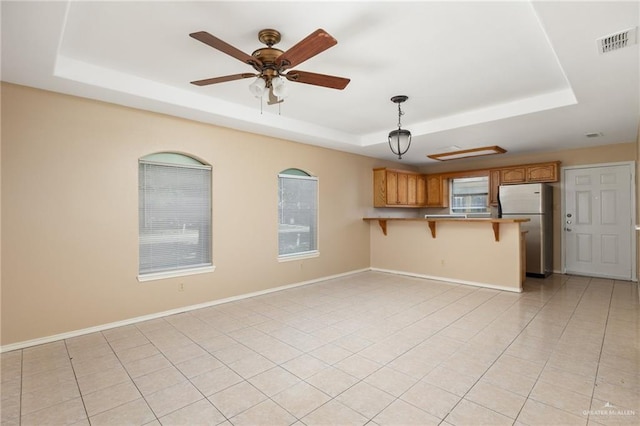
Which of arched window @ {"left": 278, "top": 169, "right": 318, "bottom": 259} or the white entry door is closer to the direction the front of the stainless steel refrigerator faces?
the arched window

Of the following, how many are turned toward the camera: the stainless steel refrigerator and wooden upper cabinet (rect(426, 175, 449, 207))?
2

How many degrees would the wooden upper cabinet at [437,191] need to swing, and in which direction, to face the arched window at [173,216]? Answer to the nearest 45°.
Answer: approximately 45° to its right

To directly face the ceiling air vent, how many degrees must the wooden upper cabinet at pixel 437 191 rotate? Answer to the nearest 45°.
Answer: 0° — it already faces it

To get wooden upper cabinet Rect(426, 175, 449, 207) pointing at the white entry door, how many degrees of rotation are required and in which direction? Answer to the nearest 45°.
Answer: approximately 45° to its left

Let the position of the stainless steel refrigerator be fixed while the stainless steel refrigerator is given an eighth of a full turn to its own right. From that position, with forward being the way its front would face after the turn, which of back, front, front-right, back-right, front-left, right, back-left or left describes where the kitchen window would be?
right

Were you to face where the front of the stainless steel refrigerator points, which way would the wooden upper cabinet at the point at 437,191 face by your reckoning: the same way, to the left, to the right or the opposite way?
the same way

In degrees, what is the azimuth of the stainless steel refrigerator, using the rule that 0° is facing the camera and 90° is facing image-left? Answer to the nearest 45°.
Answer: approximately 0°

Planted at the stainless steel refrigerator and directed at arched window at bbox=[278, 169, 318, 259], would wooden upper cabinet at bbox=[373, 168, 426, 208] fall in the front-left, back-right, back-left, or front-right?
front-right

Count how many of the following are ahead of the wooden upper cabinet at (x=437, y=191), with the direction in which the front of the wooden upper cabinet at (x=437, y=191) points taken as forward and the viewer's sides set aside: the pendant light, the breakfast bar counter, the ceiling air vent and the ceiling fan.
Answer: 4

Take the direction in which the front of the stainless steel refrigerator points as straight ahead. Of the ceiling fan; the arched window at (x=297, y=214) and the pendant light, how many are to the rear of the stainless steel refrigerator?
0

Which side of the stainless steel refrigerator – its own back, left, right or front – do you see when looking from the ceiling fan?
front

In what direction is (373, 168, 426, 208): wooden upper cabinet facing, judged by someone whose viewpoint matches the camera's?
facing the viewer and to the right of the viewer

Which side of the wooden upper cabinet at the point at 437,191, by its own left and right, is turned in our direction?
front

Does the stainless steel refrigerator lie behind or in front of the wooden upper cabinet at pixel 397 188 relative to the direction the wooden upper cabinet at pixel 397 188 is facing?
in front

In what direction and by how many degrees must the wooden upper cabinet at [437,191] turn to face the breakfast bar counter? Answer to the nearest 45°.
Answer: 0° — it already faces it

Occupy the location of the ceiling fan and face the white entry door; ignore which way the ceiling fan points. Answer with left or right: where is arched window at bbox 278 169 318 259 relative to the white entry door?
left

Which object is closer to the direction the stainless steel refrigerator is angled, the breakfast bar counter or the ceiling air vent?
the ceiling air vent
